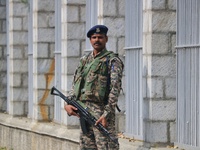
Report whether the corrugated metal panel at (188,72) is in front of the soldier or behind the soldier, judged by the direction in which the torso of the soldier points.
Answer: behind

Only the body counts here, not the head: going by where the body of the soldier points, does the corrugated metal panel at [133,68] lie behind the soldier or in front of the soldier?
behind

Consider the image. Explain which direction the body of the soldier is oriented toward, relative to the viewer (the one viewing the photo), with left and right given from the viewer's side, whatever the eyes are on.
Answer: facing the viewer and to the left of the viewer
